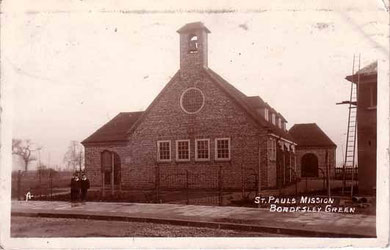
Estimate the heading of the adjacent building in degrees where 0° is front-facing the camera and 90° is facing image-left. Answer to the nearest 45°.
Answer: approximately 0°
